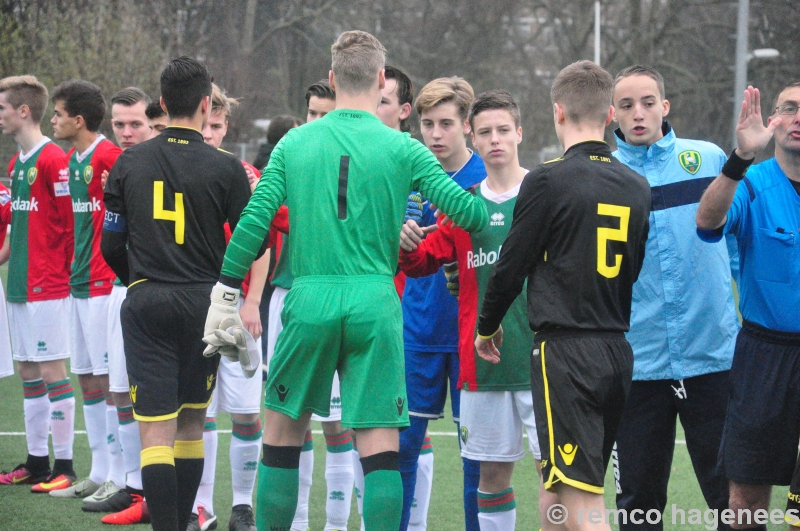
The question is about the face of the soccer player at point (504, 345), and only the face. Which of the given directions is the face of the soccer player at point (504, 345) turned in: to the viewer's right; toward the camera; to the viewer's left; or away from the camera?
toward the camera

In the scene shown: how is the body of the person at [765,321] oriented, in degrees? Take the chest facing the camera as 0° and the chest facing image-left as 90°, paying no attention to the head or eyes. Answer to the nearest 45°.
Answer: approximately 0°

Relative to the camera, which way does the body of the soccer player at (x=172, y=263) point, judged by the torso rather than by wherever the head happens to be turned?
away from the camera

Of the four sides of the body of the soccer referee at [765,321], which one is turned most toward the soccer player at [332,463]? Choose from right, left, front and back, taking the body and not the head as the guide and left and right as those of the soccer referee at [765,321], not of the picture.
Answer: right

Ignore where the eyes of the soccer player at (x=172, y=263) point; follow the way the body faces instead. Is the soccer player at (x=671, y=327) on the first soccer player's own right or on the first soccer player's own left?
on the first soccer player's own right

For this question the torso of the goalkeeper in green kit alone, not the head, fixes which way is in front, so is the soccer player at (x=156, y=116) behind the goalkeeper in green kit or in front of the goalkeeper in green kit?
in front

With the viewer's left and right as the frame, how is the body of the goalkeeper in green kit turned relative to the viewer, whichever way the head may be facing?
facing away from the viewer

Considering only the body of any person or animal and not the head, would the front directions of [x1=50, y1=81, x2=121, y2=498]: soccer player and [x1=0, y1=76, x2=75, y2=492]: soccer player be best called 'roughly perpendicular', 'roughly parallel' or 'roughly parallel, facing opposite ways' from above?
roughly parallel

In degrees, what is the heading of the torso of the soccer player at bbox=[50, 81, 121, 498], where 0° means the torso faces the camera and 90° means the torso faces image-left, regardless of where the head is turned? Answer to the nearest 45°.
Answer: approximately 45°

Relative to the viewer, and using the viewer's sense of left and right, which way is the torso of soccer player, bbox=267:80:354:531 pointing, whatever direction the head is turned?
facing the viewer
